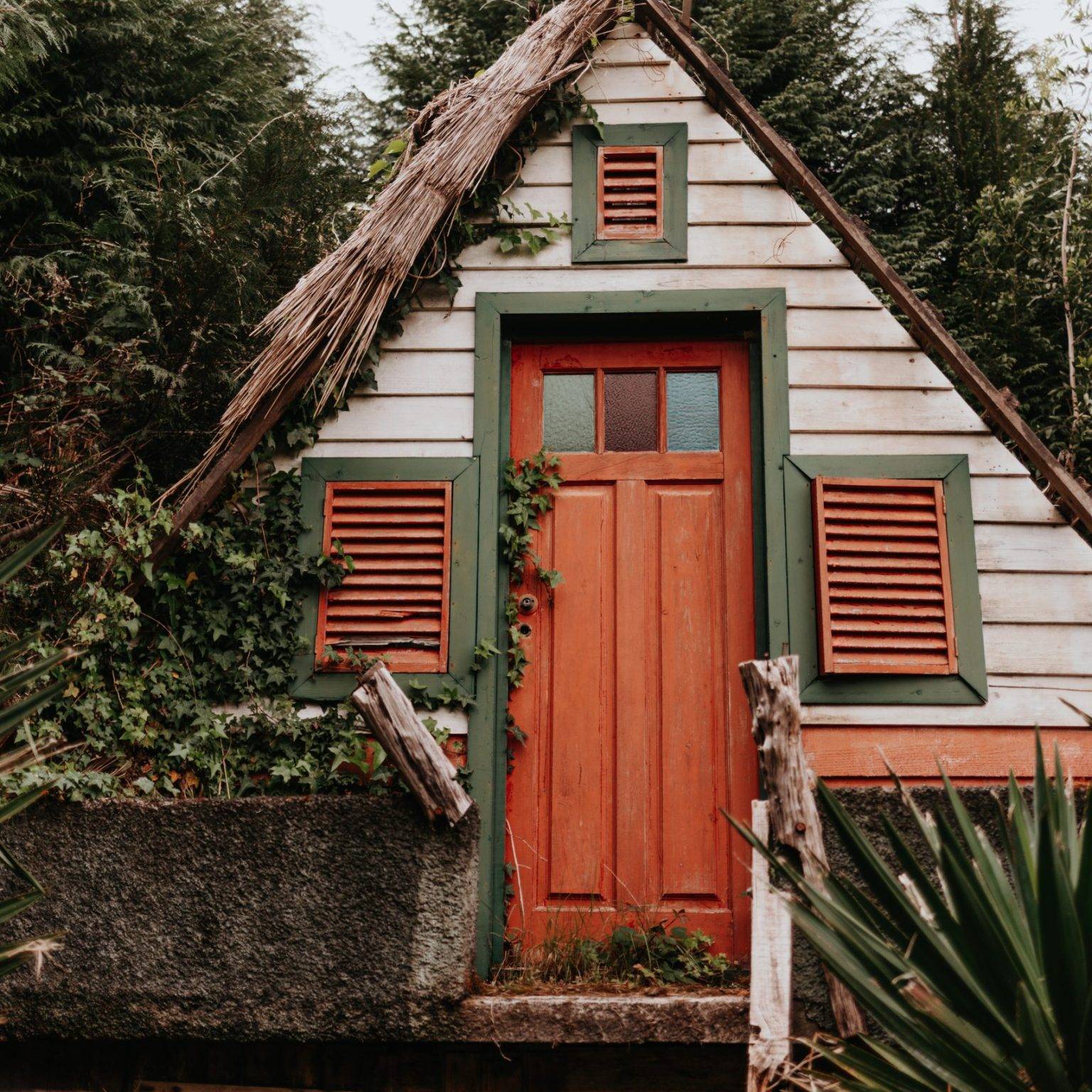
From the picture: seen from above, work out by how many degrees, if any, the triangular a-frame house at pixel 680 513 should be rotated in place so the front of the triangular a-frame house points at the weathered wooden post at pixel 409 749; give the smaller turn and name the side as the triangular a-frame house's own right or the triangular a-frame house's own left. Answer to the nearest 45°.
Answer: approximately 45° to the triangular a-frame house's own right

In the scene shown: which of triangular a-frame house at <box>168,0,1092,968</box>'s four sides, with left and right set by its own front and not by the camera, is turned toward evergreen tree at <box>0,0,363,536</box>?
right

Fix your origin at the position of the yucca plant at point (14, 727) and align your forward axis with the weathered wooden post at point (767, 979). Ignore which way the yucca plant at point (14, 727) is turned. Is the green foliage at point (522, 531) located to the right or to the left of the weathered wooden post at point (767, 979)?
left

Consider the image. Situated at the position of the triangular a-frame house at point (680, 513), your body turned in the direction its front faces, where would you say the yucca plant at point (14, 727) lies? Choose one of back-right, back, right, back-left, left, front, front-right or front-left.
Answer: front-right

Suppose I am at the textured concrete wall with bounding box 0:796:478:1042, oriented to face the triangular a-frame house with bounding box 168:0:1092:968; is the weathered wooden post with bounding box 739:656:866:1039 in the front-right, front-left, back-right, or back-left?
front-right

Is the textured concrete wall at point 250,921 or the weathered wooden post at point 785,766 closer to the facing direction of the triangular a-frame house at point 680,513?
the weathered wooden post

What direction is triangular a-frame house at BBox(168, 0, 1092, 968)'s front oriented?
toward the camera

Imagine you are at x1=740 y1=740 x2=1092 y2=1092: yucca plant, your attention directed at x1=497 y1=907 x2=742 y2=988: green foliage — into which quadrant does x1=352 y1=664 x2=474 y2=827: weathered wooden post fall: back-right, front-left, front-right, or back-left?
front-left

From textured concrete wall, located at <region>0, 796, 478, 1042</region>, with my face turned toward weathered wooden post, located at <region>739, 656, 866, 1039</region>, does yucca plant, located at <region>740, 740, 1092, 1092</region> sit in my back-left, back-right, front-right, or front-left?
front-right

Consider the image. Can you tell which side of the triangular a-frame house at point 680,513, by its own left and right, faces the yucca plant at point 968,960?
front
